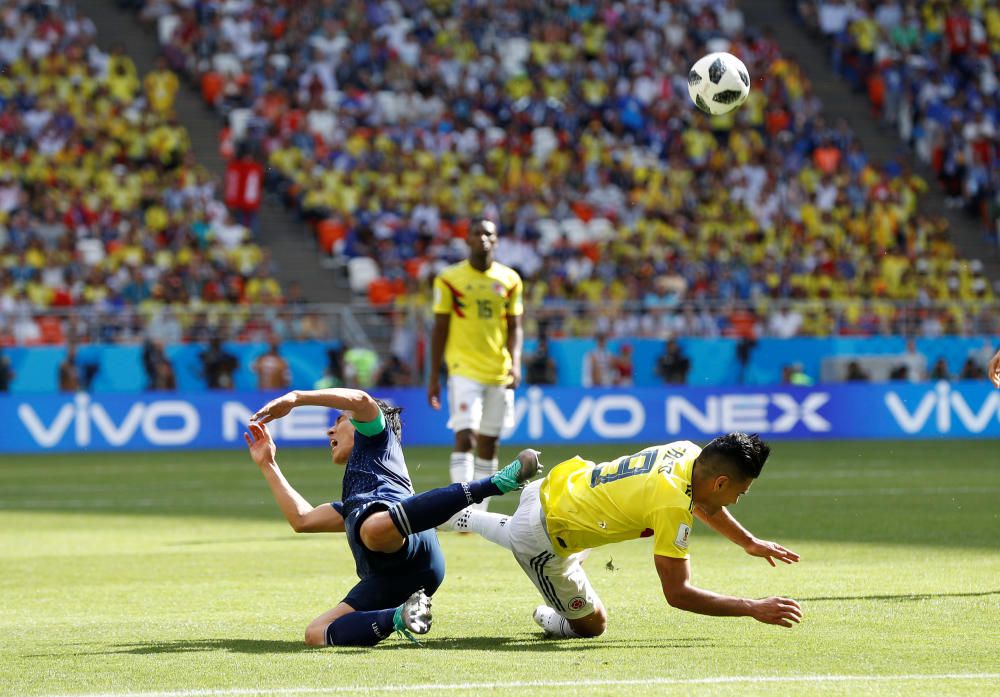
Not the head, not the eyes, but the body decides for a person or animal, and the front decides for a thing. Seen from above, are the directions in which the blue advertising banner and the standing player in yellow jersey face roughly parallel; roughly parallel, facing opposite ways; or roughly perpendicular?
roughly parallel

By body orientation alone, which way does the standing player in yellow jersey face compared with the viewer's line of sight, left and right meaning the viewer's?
facing the viewer

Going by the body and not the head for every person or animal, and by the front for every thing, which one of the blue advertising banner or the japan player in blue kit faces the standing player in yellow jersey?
the blue advertising banner

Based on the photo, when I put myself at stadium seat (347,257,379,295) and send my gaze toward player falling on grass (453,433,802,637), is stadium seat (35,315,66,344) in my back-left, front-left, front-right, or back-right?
front-right

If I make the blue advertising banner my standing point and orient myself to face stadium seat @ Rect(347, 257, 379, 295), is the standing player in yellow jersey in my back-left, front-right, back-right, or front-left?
back-left

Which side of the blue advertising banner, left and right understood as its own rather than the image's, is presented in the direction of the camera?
front

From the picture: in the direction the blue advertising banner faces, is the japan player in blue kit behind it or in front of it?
in front

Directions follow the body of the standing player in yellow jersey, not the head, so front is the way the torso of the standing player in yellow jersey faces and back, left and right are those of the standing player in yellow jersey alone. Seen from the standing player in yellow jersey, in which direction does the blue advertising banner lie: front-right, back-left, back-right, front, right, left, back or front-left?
back

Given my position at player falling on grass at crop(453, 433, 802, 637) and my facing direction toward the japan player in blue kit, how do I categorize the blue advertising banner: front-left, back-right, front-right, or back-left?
front-right

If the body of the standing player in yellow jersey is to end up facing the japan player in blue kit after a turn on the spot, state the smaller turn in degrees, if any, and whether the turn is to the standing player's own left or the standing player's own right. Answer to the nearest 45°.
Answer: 0° — they already face them
